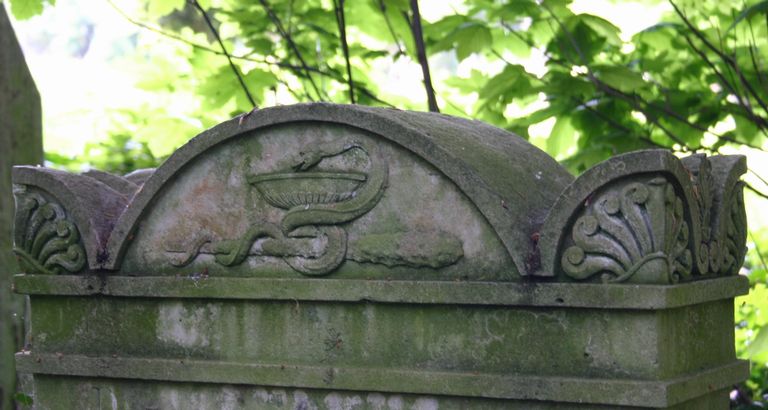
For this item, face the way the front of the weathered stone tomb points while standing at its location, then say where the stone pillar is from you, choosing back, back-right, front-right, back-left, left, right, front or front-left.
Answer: back-right

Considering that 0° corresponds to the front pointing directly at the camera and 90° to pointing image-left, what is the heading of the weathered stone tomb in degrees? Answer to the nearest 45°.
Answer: approximately 0°
